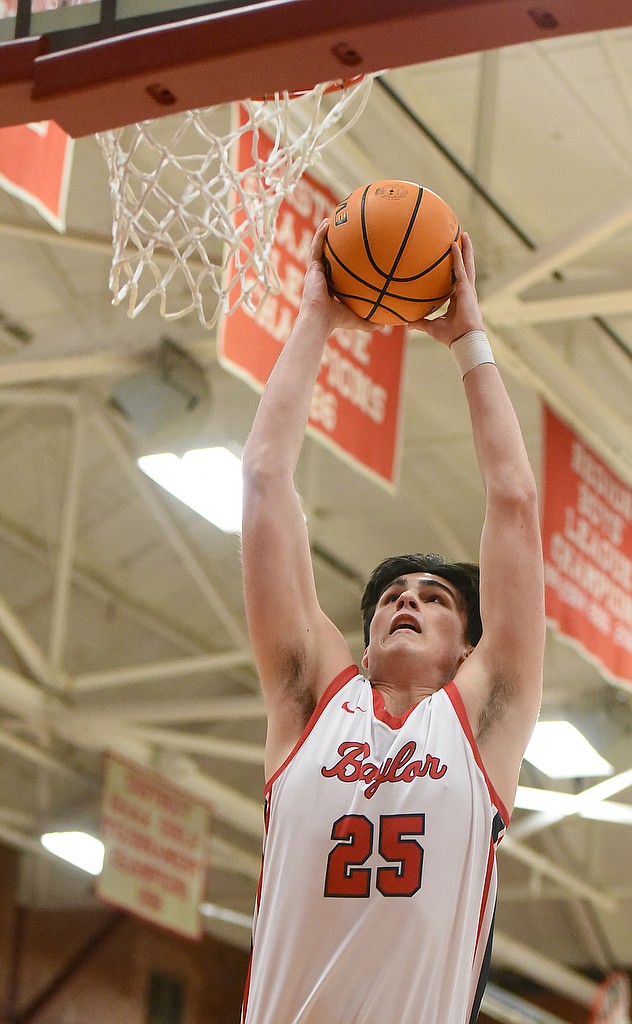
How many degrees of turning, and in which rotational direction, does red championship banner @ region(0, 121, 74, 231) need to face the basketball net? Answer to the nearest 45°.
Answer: approximately 45° to its left

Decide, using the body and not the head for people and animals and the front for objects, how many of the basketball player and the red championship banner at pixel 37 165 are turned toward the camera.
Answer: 2

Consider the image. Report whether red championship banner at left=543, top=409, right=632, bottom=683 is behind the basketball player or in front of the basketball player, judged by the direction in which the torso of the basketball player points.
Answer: behind

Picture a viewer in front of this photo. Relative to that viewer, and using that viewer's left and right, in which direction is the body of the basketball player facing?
facing the viewer

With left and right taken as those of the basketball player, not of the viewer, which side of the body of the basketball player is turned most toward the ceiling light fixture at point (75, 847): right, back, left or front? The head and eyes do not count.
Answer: back

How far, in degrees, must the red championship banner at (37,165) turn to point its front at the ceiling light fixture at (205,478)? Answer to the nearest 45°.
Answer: approximately 180°

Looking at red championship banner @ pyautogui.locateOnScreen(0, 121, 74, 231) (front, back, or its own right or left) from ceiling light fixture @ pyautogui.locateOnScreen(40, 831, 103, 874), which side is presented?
back

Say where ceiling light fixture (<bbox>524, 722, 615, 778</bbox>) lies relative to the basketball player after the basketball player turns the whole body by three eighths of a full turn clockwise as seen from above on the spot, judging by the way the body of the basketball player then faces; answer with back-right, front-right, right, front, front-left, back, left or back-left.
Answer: front-right

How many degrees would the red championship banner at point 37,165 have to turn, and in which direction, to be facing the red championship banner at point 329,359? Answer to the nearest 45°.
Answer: approximately 135° to its left
